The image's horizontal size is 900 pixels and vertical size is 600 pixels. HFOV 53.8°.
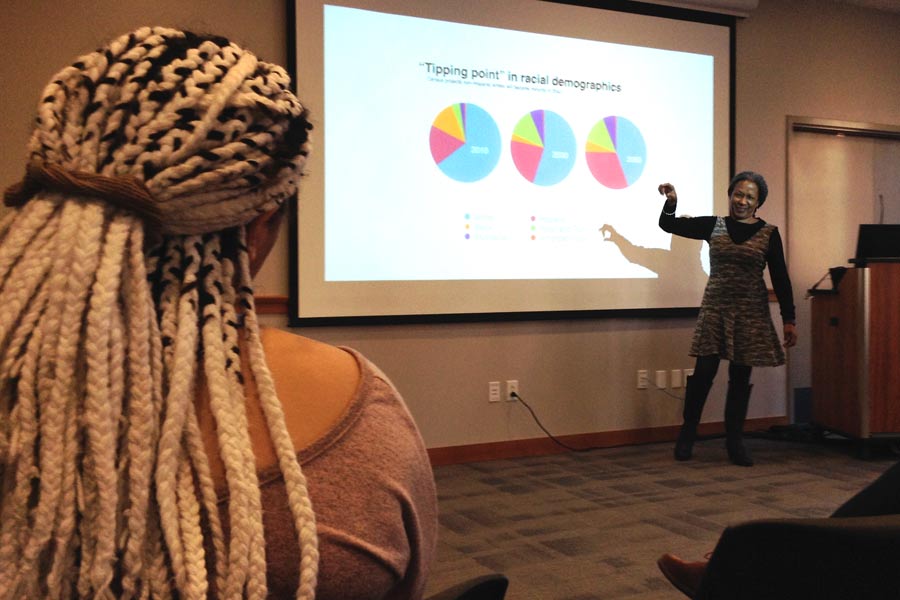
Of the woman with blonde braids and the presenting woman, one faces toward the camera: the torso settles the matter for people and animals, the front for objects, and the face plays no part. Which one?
the presenting woman

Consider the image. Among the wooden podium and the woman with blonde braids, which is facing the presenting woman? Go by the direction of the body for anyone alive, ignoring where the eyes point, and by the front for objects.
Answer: the woman with blonde braids

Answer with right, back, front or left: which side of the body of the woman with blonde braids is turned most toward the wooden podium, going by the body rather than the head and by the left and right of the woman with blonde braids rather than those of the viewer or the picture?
front

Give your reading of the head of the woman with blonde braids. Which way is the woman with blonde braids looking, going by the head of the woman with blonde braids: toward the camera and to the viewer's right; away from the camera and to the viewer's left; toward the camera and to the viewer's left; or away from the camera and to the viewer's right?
away from the camera and to the viewer's right

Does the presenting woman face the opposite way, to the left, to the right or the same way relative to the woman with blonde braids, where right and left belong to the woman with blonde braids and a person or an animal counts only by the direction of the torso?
the opposite way

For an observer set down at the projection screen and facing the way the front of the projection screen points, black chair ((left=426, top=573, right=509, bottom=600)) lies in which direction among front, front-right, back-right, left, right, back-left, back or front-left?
front-right

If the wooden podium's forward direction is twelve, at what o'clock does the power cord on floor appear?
The power cord on floor is roughly at 4 o'clock from the wooden podium.

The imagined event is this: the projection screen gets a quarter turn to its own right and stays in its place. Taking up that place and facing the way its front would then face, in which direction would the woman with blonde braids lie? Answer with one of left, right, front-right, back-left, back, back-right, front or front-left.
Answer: front-left

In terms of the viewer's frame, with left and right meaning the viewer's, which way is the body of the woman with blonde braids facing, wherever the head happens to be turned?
facing away from the viewer and to the right of the viewer

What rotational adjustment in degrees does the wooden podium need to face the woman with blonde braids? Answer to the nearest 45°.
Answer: approximately 45° to its right

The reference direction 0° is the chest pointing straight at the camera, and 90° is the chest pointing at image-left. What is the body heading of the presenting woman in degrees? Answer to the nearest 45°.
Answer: approximately 0°

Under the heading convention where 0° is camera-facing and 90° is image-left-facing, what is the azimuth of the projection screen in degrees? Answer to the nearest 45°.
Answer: approximately 315°

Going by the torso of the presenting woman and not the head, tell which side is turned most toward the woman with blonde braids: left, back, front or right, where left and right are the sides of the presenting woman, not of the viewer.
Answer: front

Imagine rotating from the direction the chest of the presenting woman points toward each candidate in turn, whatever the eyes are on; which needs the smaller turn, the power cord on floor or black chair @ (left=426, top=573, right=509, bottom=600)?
the black chair

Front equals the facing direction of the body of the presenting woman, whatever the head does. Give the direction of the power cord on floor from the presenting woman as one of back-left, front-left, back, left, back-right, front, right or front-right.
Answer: right

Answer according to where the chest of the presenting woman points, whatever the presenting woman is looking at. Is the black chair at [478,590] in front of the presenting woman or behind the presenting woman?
in front

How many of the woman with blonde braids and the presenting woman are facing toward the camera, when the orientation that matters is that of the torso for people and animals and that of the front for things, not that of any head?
1
